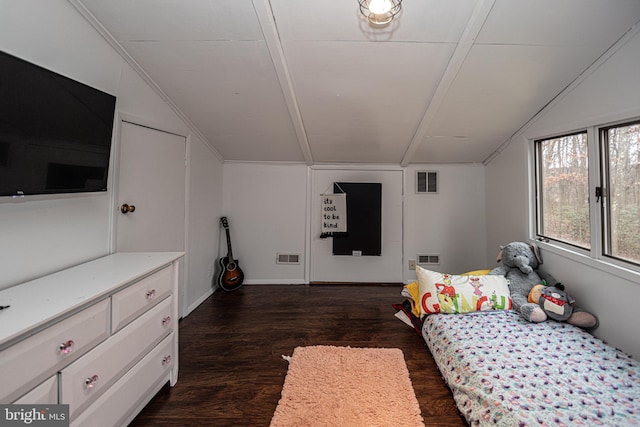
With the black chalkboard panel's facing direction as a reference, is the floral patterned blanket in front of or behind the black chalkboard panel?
in front

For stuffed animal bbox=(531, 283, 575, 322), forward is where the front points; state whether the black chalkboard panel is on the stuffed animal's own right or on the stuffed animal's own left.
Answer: on the stuffed animal's own right

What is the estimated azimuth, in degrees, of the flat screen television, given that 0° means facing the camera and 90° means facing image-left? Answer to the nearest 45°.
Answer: approximately 315°

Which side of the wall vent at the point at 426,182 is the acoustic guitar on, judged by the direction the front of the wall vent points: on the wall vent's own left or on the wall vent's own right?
on the wall vent's own right

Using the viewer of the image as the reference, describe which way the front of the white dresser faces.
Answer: facing the viewer and to the right of the viewer

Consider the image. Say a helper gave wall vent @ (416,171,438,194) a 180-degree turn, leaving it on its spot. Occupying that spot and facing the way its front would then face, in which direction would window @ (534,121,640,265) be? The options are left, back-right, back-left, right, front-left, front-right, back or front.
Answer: back-right

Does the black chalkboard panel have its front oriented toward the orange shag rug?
yes

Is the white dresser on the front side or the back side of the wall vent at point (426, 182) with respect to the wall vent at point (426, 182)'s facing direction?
on the front side

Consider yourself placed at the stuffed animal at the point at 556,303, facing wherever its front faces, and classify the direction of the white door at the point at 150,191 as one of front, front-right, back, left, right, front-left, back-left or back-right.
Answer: front-right

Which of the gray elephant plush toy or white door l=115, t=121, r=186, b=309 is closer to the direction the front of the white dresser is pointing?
the gray elephant plush toy

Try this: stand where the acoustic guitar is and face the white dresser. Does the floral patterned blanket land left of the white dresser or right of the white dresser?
left

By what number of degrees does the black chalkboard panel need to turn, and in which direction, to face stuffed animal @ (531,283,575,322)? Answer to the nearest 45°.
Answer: approximately 45° to its left
